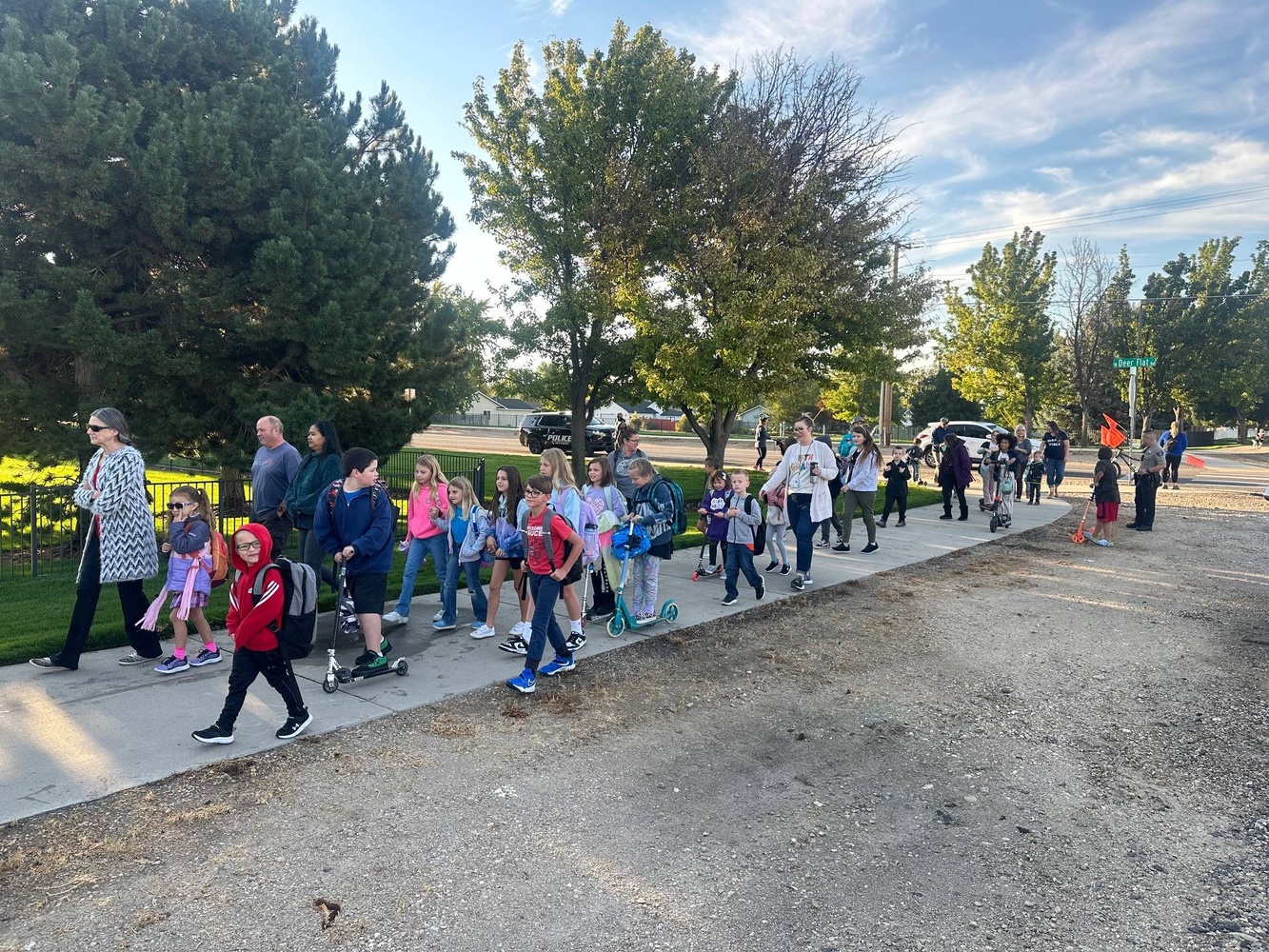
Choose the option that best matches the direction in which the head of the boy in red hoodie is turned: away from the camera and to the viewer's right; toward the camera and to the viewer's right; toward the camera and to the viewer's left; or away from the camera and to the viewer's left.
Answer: toward the camera and to the viewer's left

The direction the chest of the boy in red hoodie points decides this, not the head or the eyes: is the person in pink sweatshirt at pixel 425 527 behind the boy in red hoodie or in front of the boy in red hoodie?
behind

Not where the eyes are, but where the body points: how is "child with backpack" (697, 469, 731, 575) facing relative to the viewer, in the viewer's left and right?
facing the viewer and to the left of the viewer

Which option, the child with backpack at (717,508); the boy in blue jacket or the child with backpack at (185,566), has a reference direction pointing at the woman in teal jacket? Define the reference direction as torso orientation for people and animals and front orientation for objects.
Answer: the child with backpack at (717,508)

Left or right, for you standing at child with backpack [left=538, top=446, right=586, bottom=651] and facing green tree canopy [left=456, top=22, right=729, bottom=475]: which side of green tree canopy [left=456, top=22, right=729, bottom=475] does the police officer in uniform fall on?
right

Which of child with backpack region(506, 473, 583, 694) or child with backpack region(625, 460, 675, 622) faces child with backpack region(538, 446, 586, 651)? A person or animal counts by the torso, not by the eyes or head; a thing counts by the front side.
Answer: child with backpack region(625, 460, 675, 622)

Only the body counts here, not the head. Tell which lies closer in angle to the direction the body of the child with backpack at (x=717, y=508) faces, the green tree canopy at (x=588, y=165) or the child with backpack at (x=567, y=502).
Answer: the child with backpack

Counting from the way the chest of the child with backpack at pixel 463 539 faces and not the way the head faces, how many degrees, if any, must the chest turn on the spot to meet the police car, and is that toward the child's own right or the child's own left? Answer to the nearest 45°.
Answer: approximately 135° to the child's own right

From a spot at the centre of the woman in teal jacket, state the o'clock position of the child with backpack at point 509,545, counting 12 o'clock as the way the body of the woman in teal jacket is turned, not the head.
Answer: The child with backpack is roughly at 8 o'clock from the woman in teal jacket.

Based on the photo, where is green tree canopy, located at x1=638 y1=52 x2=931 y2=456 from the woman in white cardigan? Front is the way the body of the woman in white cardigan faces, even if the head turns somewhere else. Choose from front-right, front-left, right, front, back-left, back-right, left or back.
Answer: back-right

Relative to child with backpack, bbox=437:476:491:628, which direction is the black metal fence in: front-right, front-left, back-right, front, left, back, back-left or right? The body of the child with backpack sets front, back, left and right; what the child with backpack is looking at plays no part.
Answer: right

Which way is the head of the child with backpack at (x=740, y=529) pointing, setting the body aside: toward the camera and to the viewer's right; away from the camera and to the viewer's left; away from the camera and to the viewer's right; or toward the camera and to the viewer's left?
toward the camera and to the viewer's left

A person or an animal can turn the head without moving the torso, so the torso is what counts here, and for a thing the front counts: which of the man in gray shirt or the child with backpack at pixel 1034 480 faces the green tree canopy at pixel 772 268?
the child with backpack

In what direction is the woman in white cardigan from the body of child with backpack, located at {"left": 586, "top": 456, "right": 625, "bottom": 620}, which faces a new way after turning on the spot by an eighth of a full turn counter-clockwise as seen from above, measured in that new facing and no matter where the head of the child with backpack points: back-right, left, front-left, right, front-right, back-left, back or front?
back-left

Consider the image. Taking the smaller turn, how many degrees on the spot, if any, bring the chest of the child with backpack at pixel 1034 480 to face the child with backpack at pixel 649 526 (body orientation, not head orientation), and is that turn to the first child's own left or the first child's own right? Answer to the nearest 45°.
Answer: approximately 45° to the first child's own left

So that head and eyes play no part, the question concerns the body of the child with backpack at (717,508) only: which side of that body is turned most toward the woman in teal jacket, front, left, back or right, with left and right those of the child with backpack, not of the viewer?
front
